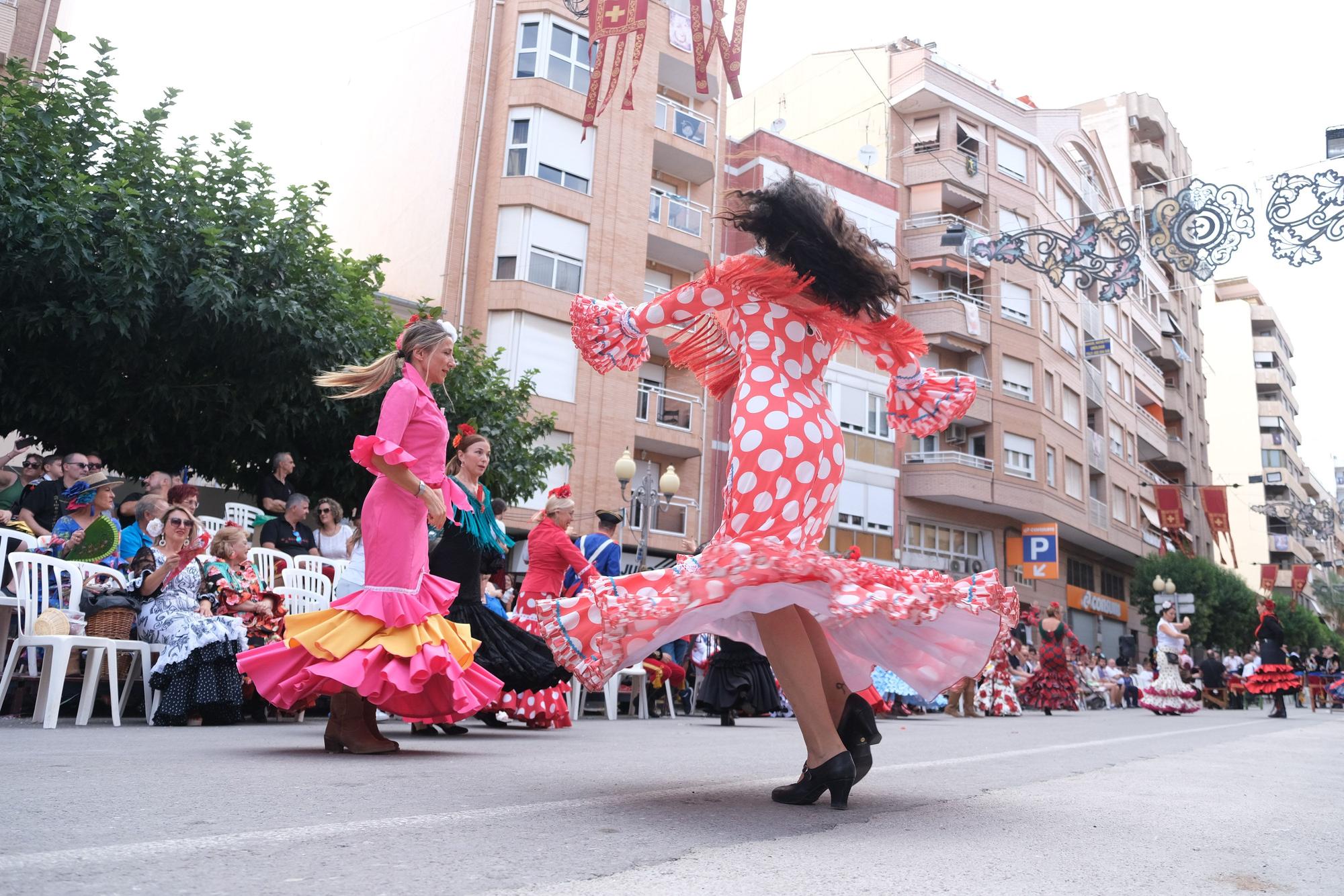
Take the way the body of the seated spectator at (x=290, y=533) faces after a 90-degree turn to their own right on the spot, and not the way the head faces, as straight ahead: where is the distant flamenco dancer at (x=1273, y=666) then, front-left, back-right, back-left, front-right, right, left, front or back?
back-left

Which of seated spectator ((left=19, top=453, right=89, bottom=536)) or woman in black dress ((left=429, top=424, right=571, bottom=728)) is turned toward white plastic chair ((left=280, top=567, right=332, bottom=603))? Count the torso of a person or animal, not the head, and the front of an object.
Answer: the seated spectator

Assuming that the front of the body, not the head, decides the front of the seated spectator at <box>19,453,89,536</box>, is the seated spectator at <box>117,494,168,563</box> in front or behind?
in front

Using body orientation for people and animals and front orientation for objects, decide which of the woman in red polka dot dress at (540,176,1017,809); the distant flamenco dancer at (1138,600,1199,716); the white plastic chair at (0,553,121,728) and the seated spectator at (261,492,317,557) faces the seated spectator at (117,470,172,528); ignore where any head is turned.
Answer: the woman in red polka dot dress

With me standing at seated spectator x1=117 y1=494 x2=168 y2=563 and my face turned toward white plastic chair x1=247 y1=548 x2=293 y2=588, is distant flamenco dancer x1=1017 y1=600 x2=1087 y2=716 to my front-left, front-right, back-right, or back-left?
front-left

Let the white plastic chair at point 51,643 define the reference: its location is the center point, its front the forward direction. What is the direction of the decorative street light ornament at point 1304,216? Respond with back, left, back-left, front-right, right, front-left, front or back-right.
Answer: front-left

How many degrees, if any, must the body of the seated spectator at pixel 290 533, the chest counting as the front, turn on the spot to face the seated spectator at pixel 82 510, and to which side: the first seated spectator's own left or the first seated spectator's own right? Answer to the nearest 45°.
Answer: approximately 90° to the first seated spectator's own right

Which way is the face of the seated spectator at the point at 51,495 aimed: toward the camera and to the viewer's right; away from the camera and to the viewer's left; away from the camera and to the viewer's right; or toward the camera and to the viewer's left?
toward the camera and to the viewer's right
